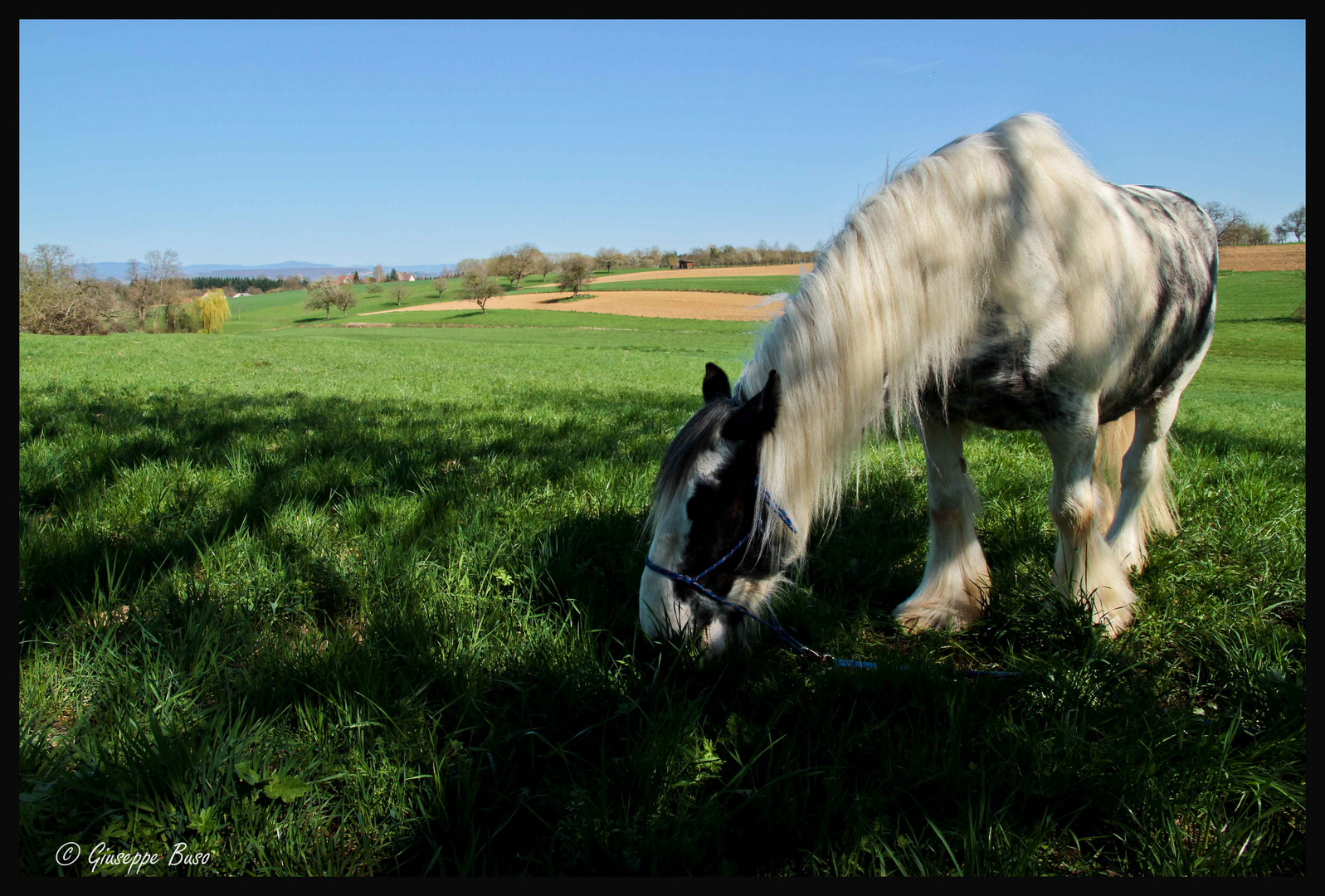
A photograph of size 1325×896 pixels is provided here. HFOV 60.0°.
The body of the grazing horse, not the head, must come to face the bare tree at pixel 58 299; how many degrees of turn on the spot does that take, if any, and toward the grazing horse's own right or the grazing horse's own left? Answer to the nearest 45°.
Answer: approximately 90° to the grazing horse's own right

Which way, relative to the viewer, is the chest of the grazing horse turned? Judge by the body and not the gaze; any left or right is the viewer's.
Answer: facing the viewer and to the left of the viewer
